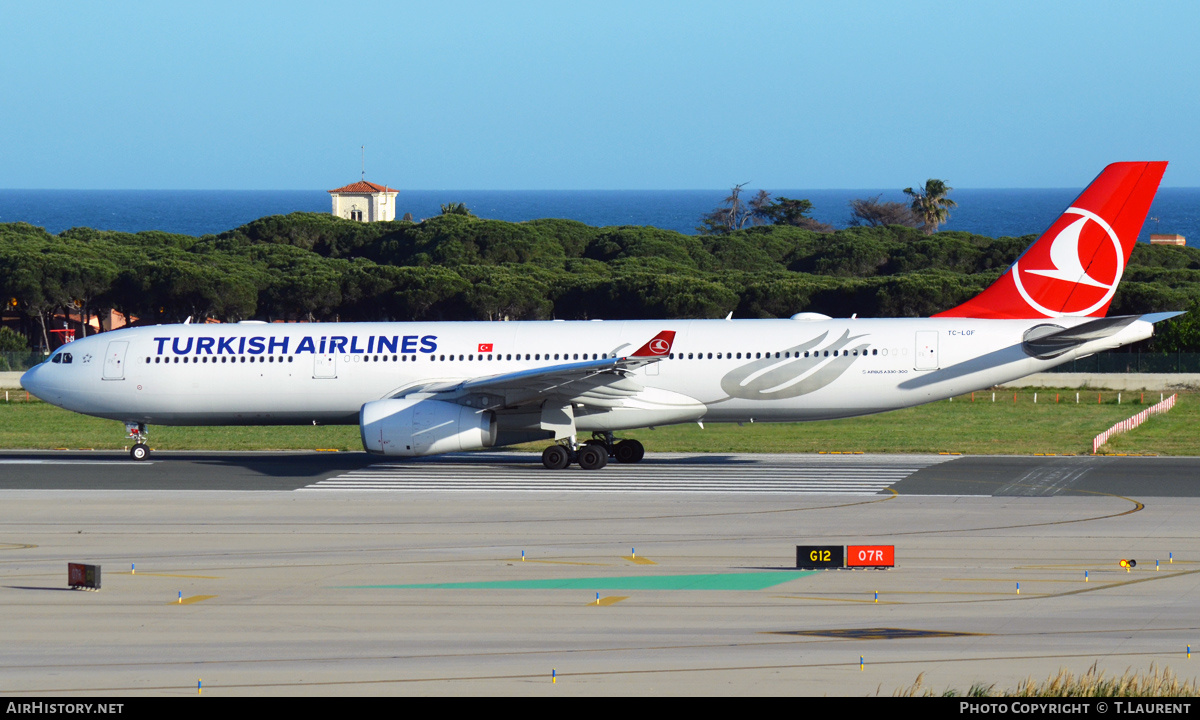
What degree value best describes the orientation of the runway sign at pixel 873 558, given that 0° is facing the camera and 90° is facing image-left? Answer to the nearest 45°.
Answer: approximately 0°

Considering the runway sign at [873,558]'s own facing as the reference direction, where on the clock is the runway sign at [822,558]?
the runway sign at [822,558] is roughly at 3 o'clock from the runway sign at [873,558].

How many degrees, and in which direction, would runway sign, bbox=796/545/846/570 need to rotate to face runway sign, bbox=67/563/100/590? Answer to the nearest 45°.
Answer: approximately 90° to its right

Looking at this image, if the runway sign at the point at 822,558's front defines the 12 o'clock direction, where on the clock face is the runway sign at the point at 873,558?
the runway sign at the point at 873,558 is roughly at 9 o'clock from the runway sign at the point at 822,558.

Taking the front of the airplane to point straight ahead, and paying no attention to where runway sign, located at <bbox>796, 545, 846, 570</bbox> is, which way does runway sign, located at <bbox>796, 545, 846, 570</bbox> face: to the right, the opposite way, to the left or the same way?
to the left

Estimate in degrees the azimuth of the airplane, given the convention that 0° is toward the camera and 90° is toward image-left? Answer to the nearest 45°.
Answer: approximately 90°

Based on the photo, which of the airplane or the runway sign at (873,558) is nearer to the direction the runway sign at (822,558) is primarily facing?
the runway sign

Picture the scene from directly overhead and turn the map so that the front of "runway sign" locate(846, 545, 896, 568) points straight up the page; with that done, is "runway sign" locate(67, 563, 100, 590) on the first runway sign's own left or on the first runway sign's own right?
on the first runway sign's own right

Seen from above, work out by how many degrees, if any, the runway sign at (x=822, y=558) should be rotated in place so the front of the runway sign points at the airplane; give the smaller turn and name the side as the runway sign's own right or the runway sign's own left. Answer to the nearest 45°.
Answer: approximately 180°

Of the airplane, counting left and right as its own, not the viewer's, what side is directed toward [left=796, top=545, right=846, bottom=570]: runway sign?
left

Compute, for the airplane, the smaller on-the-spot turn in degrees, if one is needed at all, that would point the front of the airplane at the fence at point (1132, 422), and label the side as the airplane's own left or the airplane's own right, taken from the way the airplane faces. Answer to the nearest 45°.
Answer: approximately 135° to the airplane's own right

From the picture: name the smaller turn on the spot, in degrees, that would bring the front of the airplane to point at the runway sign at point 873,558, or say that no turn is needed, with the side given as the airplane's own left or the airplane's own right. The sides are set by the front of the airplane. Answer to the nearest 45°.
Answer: approximately 90° to the airplane's own left

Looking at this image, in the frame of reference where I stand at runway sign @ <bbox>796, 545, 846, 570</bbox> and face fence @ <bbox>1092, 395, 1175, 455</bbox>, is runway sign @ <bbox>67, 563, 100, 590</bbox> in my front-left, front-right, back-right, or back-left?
back-left
